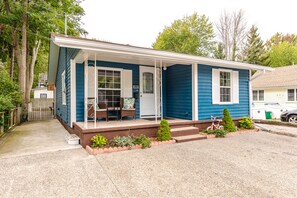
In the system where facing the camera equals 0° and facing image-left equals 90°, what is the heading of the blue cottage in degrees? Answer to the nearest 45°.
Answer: approximately 315°

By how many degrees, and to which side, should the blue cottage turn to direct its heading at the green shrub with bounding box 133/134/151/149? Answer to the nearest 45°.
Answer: approximately 45° to its right

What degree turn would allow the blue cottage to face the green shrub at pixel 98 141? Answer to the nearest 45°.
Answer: approximately 90° to its right

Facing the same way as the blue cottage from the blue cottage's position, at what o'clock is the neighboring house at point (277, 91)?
The neighboring house is roughly at 9 o'clock from the blue cottage.

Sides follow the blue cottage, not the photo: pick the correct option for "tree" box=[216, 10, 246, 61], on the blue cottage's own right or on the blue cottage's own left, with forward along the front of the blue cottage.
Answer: on the blue cottage's own left

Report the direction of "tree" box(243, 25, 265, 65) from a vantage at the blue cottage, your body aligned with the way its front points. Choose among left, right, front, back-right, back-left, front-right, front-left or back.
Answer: left

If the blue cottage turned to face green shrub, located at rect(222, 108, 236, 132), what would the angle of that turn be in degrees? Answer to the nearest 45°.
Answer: approximately 45° to its left

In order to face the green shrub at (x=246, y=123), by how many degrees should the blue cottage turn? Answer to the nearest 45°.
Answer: approximately 45° to its left

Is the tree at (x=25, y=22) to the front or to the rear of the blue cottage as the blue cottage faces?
to the rear

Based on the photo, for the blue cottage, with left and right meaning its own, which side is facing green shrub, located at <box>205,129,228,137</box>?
front

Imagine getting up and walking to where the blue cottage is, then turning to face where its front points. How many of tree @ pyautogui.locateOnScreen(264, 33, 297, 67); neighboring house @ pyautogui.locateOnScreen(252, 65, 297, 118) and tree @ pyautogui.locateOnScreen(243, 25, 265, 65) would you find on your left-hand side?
3

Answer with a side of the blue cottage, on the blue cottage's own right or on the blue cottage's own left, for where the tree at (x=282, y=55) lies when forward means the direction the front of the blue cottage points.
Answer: on the blue cottage's own left
